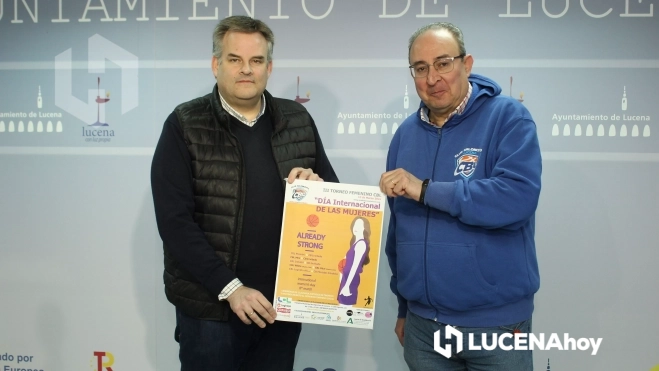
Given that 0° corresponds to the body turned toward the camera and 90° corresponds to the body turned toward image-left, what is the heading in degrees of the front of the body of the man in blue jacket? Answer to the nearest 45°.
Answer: approximately 45°

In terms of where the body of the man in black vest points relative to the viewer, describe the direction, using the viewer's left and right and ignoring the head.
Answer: facing the viewer and to the right of the viewer

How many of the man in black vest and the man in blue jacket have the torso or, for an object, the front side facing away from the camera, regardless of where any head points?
0

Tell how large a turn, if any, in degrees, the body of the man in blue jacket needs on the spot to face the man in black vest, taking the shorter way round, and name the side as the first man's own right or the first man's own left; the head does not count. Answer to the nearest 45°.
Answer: approximately 45° to the first man's own right
